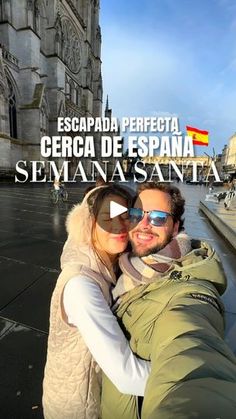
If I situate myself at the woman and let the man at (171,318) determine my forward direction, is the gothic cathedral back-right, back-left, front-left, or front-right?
back-left

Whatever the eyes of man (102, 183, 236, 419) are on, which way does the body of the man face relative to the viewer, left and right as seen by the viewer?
facing the viewer and to the left of the viewer

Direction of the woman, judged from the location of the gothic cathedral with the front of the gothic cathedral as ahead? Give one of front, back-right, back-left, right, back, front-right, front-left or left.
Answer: front-right

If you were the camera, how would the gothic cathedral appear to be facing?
facing the viewer and to the right of the viewer

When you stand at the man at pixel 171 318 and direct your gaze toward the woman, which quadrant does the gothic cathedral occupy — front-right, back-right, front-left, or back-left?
front-right

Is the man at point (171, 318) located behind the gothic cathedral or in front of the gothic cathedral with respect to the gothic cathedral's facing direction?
in front
